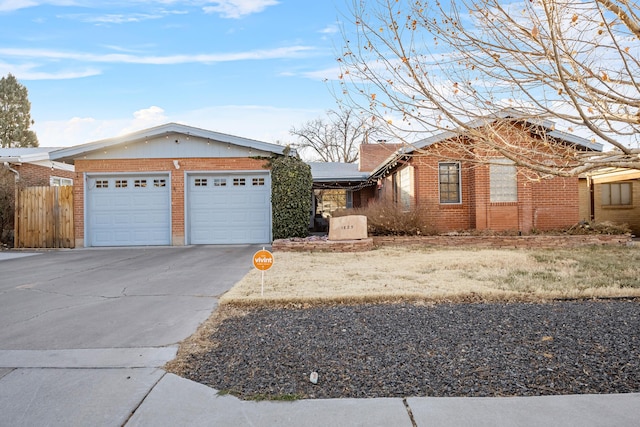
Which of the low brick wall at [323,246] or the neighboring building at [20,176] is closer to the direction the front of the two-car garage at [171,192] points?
the low brick wall

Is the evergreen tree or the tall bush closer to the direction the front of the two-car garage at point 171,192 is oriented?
the tall bush

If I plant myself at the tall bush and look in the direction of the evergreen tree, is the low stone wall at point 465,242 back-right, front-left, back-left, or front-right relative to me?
back-right

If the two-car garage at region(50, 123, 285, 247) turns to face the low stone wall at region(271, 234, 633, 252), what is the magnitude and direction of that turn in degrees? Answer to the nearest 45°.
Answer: approximately 45° to its left

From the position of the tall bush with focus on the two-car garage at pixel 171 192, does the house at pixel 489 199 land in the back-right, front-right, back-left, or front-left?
back-right

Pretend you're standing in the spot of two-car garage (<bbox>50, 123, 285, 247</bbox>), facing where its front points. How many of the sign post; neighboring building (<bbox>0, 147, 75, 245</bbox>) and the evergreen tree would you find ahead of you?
1

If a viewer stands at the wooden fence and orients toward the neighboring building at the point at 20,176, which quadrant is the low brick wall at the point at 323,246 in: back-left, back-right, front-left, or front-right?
back-right

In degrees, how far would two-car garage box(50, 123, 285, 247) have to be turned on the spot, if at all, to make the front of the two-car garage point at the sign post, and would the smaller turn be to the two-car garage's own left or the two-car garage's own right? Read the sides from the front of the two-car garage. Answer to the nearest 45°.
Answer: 0° — it already faces it

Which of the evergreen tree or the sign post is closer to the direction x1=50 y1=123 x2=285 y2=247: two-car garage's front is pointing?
the sign post

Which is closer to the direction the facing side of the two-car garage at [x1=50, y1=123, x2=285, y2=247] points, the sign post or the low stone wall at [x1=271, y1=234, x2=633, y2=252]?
the sign post

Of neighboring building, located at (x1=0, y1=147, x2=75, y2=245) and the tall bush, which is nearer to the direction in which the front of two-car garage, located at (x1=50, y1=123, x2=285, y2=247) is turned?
the tall bush

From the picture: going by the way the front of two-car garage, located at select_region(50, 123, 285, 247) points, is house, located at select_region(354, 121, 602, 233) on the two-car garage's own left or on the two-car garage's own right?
on the two-car garage's own left

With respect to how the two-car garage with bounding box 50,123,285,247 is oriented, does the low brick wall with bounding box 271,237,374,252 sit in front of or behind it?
in front

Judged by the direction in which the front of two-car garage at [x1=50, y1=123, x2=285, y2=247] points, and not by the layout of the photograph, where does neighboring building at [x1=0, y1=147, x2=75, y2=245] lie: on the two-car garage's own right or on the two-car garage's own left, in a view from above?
on the two-car garage's own right

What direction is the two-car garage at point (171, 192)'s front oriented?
toward the camera

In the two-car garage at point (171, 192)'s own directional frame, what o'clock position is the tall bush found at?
The tall bush is roughly at 10 o'clock from the two-car garage.

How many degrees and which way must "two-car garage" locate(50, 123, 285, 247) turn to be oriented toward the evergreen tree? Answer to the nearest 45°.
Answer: approximately 135° to its right

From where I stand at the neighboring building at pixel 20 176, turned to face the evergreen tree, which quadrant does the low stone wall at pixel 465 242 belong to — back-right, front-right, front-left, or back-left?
back-right

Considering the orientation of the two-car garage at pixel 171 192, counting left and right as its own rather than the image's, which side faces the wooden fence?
right
